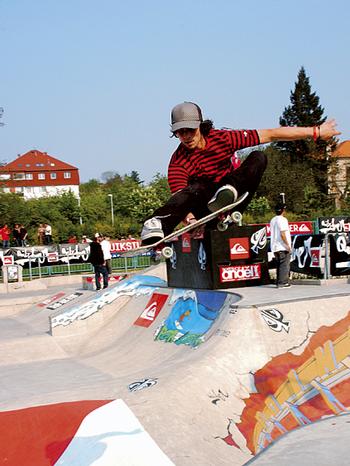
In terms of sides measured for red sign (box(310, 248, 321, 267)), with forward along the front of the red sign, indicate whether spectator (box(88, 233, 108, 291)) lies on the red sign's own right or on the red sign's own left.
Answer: on the red sign's own right

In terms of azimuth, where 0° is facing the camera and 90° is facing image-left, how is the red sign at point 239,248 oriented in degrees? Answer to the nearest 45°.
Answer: approximately 0°

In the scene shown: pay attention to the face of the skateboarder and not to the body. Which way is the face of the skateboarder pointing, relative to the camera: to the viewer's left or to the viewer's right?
to the viewer's left

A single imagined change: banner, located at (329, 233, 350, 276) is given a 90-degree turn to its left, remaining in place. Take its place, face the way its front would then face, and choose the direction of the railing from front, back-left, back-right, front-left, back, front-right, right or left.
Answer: back-left

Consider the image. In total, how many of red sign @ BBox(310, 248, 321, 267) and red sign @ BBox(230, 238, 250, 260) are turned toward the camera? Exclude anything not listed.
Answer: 2

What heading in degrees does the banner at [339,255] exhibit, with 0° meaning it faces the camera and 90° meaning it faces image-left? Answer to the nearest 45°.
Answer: approximately 0°
